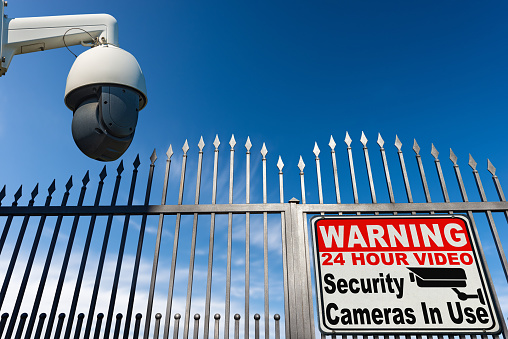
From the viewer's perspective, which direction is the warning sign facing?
toward the camera

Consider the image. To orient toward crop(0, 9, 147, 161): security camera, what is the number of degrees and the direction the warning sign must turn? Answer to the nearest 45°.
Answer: approximately 45° to its right
